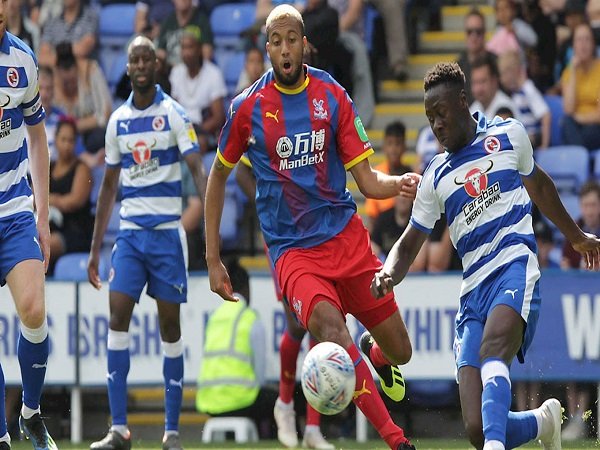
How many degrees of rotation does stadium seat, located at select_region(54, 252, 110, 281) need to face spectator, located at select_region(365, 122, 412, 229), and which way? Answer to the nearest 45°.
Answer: approximately 90° to its left

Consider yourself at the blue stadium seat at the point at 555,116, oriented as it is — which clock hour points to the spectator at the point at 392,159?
The spectator is roughly at 2 o'clock from the blue stadium seat.

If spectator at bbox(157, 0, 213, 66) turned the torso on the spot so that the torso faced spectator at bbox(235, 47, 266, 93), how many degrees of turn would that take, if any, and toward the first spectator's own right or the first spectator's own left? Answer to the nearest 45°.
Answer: approximately 45° to the first spectator's own left

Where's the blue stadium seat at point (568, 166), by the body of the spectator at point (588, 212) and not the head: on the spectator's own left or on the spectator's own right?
on the spectator's own right

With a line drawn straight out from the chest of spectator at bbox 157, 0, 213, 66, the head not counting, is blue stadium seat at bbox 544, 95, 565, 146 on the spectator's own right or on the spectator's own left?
on the spectator's own left

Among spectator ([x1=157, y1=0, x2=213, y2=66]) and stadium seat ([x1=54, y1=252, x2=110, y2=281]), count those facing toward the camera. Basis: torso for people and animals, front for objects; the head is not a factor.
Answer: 2

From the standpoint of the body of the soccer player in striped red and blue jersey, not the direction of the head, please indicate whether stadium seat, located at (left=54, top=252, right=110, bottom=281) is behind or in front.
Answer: behind

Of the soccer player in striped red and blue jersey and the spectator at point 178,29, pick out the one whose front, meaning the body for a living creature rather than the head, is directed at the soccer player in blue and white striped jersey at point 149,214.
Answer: the spectator
